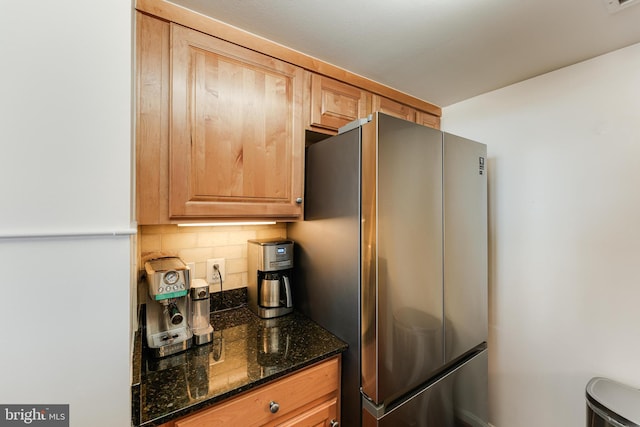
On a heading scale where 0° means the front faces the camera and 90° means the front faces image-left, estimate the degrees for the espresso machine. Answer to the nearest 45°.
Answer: approximately 315°

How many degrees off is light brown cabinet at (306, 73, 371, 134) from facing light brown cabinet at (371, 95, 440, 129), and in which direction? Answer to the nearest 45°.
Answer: approximately 90° to its left

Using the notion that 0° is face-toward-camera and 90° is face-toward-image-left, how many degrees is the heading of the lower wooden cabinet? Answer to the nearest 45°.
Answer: approximately 315°

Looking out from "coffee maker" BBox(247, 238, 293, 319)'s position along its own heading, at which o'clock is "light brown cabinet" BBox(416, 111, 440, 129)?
The light brown cabinet is roughly at 10 o'clock from the coffee maker.

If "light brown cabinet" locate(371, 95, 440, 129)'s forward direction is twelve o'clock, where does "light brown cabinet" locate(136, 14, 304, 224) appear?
"light brown cabinet" locate(136, 14, 304, 224) is roughly at 3 o'clock from "light brown cabinet" locate(371, 95, 440, 129).
